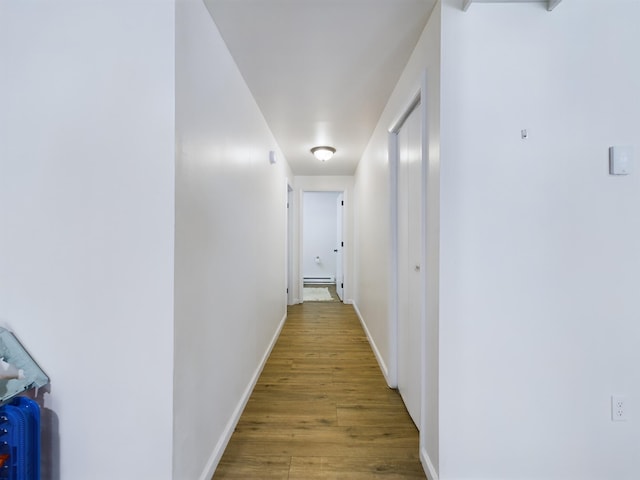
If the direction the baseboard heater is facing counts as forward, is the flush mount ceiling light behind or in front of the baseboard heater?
in front

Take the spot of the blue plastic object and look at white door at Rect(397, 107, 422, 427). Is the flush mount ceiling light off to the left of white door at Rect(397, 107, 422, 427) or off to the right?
left

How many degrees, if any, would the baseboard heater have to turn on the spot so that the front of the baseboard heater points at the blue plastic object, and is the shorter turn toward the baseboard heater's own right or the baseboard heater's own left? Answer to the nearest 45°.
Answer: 0° — it already faces it

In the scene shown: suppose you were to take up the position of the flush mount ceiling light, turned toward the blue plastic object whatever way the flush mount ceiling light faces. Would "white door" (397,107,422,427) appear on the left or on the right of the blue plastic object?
left

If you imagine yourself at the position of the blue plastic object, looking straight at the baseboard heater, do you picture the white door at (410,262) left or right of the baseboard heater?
right

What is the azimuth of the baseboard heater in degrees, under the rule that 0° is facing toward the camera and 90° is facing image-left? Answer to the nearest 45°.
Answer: approximately 0°

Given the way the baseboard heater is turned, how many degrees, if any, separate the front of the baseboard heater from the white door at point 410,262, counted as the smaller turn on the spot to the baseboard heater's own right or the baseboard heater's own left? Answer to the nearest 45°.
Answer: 0° — it already faces it
